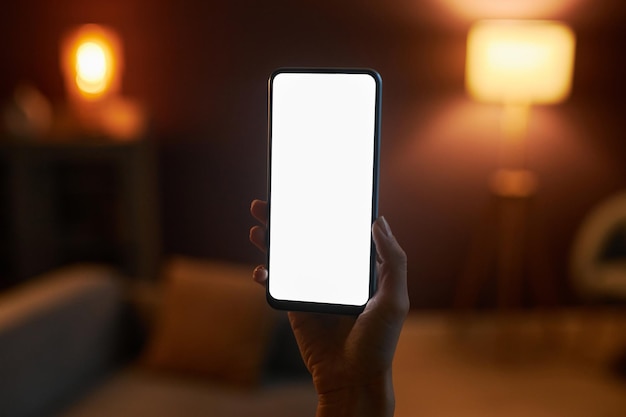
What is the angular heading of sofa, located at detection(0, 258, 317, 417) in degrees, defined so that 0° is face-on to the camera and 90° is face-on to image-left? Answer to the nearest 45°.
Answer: approximately 0°

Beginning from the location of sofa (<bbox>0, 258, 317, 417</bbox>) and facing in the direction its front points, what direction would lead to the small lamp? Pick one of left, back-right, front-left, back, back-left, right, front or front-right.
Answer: back

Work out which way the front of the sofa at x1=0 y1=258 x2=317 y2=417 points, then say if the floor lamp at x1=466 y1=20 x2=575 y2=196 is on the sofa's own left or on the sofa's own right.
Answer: on the sofa's own left
